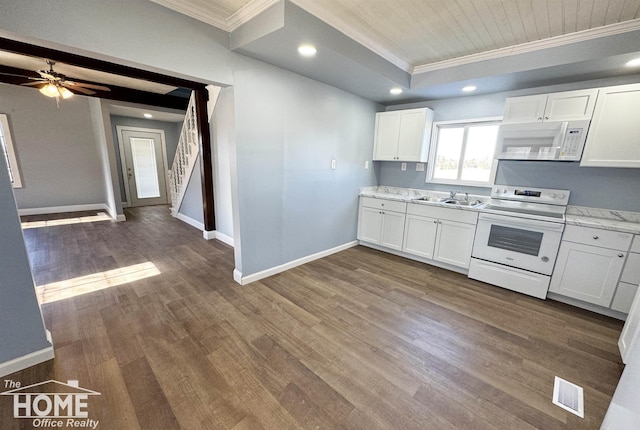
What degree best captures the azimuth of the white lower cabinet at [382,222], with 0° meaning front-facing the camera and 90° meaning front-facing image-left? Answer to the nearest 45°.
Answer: approximately 45°

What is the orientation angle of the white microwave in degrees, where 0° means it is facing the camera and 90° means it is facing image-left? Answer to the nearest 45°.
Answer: approximately 0°

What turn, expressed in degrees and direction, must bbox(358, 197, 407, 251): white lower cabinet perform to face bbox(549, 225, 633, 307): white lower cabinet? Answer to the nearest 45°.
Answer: approximately 90° to its left

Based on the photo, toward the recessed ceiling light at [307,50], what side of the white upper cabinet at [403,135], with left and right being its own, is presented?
front

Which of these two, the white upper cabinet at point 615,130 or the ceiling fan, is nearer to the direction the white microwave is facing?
the ceiling fan

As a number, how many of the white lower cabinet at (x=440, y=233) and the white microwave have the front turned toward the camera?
2

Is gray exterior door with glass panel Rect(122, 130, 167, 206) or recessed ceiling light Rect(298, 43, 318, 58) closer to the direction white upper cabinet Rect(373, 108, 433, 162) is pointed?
the recessed ceiling light

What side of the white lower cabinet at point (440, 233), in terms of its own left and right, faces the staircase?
right
